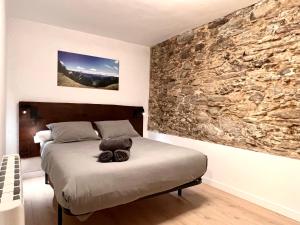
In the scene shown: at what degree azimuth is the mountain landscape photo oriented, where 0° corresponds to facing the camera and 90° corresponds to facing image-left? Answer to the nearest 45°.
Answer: approximately 315°

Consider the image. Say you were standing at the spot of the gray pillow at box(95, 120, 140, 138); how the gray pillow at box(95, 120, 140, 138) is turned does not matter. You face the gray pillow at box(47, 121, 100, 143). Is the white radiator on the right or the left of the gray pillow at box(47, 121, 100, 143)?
left

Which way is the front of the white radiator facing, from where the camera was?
facing to the right of the viewer

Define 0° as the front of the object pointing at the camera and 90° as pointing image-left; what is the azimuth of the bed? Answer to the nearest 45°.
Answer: approximately 315°

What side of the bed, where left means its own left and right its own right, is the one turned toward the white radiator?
right

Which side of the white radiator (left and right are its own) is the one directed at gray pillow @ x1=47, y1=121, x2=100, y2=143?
left

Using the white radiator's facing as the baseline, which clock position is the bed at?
The bed is roughly at 11 o'clock from the white radiator.

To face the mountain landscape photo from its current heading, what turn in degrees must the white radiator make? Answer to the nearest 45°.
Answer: approximately 45° to its left

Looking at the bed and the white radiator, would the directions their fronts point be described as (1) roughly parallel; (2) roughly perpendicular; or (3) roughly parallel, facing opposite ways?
roughly perpendicular

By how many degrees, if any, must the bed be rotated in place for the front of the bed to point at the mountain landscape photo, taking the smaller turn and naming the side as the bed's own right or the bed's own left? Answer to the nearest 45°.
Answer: approximately 135° to the bed's own left
